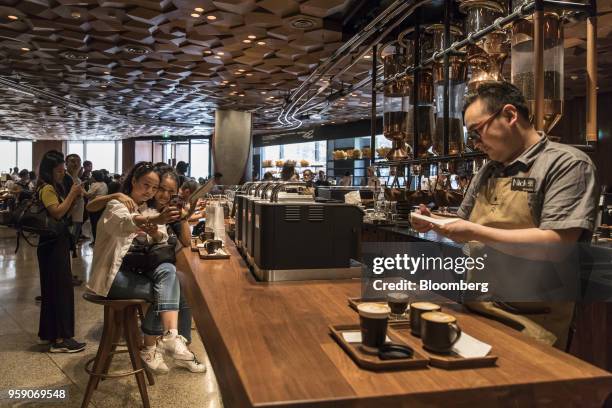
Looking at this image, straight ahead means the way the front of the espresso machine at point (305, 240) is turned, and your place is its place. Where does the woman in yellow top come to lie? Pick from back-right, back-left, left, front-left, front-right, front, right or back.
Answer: back-left

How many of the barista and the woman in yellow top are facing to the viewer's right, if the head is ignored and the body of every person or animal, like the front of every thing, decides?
1

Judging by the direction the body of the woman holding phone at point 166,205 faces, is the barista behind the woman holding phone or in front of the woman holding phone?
in front

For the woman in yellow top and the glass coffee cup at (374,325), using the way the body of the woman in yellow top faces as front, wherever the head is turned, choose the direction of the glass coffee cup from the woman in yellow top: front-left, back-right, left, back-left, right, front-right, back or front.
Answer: right

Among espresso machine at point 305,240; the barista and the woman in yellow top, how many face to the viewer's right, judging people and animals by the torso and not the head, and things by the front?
2

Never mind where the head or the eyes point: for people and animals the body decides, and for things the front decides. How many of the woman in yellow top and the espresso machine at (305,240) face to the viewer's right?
2

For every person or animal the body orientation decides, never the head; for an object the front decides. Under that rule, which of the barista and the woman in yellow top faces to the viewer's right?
the woman in yellow top

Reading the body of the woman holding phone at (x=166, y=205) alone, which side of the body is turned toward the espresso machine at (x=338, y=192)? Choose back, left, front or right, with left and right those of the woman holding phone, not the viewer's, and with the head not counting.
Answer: left

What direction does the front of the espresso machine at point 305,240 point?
to the viewer's right

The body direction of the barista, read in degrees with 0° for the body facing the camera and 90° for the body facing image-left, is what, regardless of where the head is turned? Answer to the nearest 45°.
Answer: approximately 45°

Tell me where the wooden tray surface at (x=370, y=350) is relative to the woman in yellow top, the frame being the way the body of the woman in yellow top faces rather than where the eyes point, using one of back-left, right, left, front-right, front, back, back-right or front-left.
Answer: right

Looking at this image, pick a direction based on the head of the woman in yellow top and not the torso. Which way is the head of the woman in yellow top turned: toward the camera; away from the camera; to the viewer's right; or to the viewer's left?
to the viewer's right

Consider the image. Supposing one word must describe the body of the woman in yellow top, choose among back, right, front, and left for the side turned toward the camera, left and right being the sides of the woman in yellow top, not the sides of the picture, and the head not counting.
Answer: right

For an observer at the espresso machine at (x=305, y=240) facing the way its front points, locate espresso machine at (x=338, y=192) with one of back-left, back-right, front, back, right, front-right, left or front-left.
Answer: left

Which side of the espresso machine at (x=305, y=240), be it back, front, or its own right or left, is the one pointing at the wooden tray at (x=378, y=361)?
right
